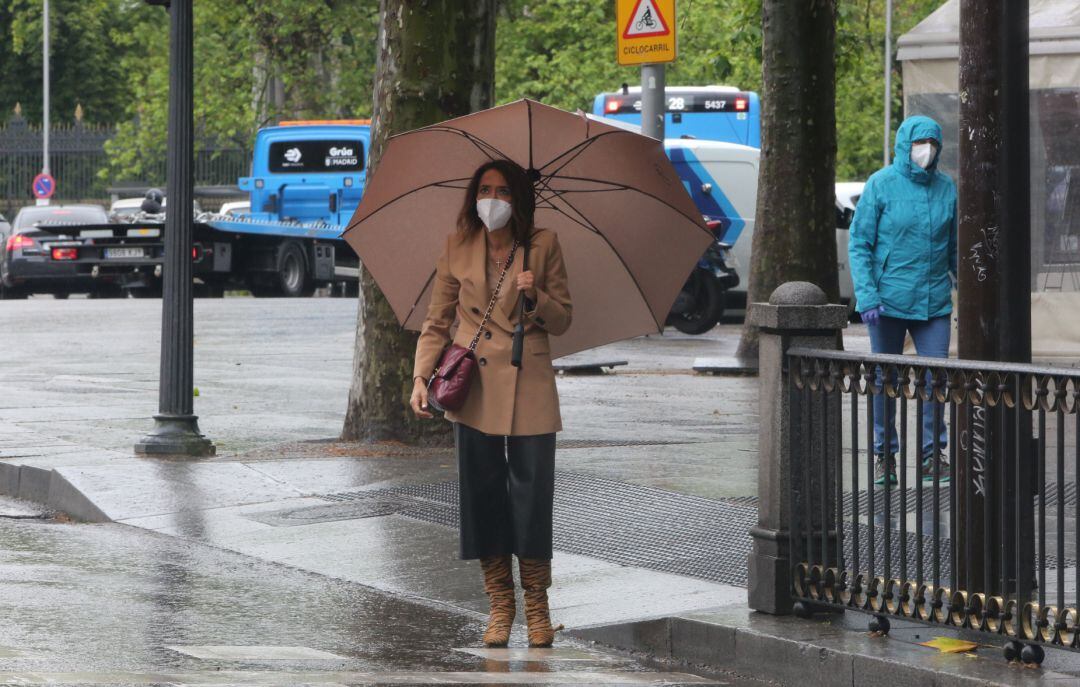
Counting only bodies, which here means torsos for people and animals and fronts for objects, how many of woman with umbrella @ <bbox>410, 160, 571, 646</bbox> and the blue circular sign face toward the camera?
2

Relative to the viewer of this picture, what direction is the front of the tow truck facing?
facing away from the viewer and to the right of the viewer

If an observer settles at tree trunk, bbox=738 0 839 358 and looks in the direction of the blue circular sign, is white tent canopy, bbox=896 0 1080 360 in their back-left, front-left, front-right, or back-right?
back-right

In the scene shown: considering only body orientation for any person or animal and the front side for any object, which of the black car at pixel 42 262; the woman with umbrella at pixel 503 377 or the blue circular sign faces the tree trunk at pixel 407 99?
the blue circular sign

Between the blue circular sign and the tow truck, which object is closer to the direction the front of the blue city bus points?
the blue circular sign

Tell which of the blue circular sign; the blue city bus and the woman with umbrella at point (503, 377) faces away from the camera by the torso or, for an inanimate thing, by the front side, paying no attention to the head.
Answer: the blue city bus

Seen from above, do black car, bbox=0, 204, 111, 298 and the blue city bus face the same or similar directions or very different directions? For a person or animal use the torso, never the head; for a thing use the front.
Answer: same or similar directions

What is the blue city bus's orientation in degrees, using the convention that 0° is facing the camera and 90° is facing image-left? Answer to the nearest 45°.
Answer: approximately 180°

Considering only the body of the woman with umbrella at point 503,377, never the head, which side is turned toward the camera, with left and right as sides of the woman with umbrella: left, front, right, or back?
front

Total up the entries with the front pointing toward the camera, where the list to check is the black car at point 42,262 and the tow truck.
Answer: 0

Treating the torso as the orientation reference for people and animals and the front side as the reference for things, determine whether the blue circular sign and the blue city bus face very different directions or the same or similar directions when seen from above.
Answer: very different directions

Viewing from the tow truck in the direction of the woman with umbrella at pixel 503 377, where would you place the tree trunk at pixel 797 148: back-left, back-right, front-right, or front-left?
front-left

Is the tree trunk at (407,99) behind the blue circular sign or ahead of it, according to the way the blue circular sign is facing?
ahead

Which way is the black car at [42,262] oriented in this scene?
away from the camera

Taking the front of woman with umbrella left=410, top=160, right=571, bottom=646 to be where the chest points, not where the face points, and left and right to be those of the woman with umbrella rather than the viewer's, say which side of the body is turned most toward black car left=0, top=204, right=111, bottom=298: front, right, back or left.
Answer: back

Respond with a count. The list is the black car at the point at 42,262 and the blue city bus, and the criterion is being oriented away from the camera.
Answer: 2

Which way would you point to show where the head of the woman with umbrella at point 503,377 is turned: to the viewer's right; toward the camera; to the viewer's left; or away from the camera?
toward the camera

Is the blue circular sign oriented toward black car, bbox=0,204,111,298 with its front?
yes
